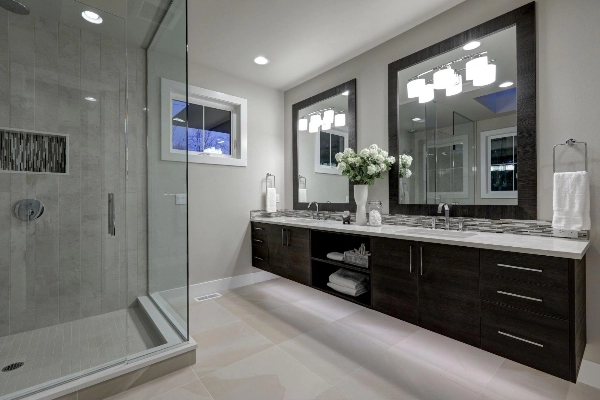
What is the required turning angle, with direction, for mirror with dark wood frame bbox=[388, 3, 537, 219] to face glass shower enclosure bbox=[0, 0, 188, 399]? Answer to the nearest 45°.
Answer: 0° — it already faces it

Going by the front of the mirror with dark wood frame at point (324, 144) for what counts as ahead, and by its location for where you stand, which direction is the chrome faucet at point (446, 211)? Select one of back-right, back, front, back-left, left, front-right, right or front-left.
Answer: left

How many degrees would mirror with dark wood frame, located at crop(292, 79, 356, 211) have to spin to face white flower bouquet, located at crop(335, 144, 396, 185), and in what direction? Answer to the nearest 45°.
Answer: approximately 90° to its left

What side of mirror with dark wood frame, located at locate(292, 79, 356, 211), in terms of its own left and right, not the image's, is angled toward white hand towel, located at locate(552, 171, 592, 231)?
left

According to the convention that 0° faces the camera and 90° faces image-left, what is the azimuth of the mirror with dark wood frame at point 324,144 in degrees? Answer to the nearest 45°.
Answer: approximately 45°

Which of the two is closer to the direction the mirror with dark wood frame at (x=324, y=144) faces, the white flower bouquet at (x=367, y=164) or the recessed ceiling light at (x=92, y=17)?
the recessed ceiling light

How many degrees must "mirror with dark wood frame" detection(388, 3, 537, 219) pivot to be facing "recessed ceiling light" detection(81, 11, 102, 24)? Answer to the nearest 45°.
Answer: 0° — it already faces it

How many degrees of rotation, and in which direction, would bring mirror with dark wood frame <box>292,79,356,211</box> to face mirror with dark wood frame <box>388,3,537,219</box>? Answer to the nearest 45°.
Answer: approximately 90° to its left
